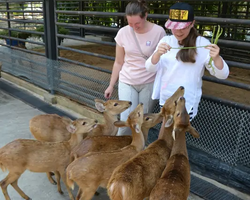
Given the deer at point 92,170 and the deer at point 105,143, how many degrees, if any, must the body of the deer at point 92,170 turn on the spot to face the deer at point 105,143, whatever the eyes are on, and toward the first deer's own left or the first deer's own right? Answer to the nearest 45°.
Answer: approximately 45° to the first deer's own left

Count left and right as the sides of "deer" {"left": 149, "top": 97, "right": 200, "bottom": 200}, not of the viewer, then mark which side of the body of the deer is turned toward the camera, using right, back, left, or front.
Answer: back

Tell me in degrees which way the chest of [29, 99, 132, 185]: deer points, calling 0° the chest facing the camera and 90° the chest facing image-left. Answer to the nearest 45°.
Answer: approximately 270°

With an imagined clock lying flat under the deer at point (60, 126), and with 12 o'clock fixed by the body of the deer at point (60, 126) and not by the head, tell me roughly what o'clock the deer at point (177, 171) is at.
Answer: the deer at point (177, 171) is roughly at 2 o'clock from the deer at point (60, 126).

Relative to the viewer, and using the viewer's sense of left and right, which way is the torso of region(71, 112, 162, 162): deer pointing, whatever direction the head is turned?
facing to the right of the viewer

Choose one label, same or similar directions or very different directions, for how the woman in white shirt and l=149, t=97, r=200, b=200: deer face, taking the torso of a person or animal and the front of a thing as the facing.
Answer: very different directions

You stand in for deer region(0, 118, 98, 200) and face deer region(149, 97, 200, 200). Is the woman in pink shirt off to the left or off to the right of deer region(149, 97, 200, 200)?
left

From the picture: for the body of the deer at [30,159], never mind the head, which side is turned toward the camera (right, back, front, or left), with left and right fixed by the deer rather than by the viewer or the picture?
right

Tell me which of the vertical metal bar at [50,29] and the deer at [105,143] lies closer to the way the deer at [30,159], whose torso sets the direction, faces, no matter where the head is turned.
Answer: the deer

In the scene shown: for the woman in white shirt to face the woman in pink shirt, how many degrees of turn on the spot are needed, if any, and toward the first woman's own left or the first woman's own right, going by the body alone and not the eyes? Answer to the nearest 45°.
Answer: approximately 135° to the first woman's own right

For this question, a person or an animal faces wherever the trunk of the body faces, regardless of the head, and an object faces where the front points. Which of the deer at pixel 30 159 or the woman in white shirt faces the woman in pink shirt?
the deer
